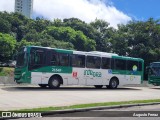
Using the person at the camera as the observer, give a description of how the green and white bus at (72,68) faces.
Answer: facing the viewer and to the left of the viewer
